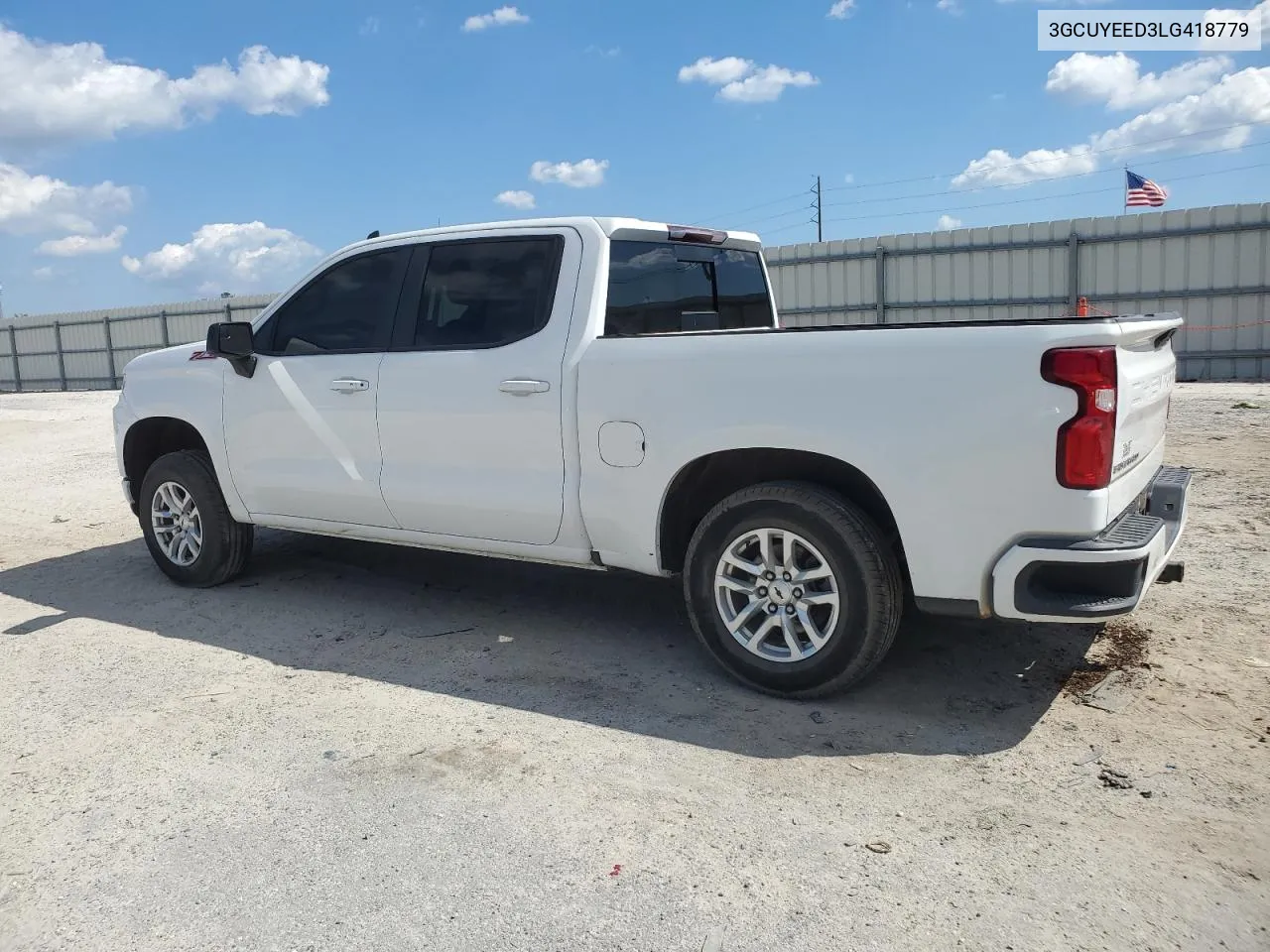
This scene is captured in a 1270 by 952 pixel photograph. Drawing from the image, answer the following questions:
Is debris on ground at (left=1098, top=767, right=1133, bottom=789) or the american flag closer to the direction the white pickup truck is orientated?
the american flag

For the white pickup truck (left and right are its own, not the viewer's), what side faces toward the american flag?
right

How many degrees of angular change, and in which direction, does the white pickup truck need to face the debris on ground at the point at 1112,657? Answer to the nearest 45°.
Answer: approximately 135° to its right

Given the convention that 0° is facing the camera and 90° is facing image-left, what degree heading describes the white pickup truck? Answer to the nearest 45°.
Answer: approximately 135°

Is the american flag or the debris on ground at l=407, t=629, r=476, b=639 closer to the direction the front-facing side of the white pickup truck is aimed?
the debris on ground

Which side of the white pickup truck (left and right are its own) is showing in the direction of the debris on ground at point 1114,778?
back
